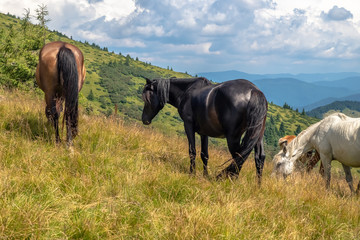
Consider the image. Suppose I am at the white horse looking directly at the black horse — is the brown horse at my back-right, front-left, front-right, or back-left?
front-right

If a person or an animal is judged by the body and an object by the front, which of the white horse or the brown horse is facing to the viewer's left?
the white horse

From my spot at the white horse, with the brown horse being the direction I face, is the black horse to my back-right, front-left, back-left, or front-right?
front-left

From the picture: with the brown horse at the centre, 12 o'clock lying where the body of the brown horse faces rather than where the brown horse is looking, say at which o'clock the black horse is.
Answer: The black horse is roughly at 4 o'clock from the brown horse.

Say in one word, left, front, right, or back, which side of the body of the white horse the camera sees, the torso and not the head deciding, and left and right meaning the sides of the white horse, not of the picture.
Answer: left

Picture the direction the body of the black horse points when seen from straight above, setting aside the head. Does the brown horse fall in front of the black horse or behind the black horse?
in front

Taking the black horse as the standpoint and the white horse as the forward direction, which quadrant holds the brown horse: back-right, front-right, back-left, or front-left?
back-left

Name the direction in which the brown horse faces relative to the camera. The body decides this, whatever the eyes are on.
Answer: away from the camera

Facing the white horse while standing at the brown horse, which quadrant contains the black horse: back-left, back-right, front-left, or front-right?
front-right

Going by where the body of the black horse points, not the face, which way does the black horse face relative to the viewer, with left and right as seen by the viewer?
facing away from the viewer and to the left of the viewer

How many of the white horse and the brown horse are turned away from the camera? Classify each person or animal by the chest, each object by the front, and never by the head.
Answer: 1
